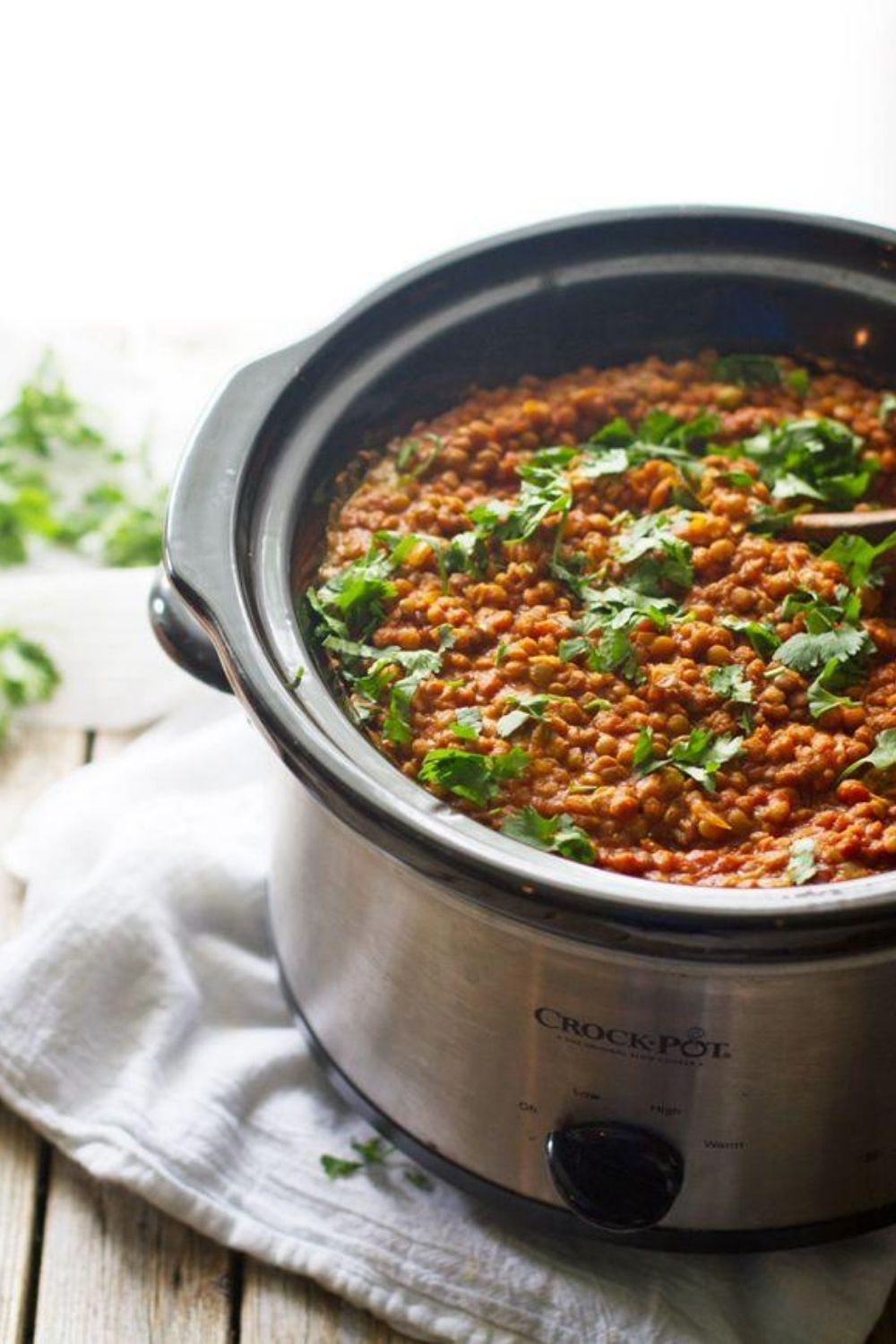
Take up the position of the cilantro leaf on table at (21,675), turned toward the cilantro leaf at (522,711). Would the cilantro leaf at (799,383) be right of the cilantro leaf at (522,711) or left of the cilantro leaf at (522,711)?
left

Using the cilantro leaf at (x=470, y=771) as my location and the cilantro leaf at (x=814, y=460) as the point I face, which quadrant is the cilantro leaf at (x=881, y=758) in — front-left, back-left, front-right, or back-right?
front-right

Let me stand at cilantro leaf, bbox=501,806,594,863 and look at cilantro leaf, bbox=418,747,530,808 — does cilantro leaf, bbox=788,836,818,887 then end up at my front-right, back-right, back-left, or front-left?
back-right

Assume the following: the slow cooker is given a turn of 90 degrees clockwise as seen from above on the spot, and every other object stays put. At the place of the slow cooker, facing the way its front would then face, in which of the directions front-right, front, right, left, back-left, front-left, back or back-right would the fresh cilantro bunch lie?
front-right

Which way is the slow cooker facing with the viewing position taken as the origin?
facing the viewer
